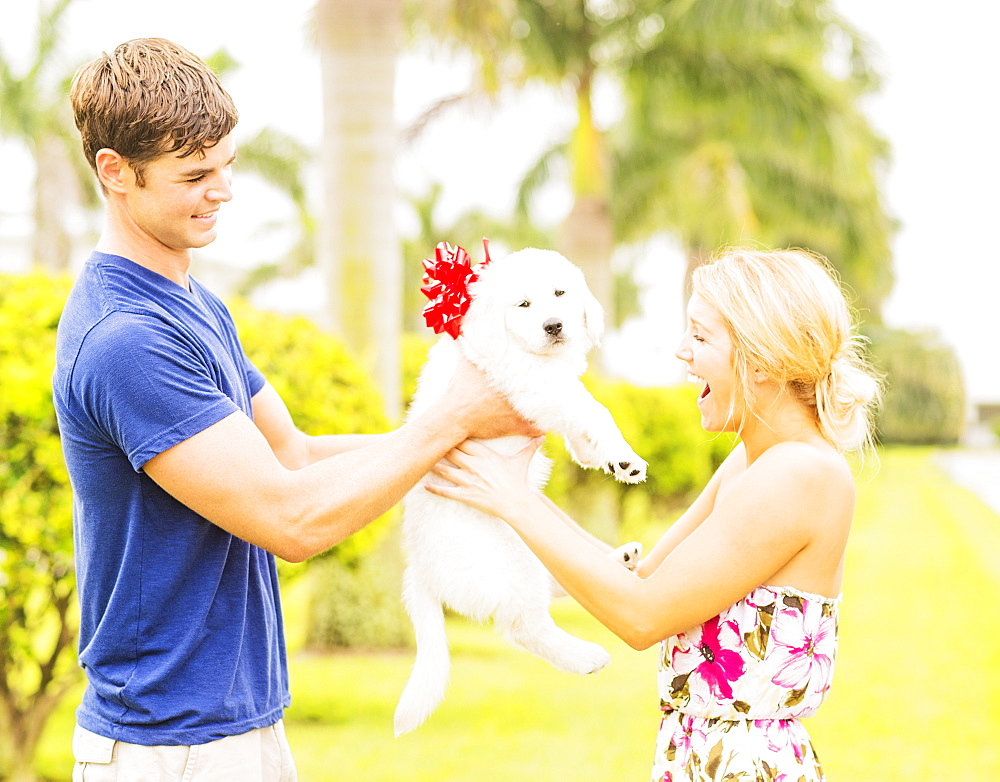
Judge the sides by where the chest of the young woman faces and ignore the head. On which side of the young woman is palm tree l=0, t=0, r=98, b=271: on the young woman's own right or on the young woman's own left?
on the young woman's own right

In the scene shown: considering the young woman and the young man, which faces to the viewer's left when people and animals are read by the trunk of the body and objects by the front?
the young woman

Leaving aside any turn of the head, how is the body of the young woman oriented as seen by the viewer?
to the viewer's left

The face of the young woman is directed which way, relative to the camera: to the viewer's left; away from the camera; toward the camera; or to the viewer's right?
to the viewer's left

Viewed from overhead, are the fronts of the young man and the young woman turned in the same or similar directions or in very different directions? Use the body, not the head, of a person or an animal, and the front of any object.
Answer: very different directions

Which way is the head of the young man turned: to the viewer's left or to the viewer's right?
to the viewer's right

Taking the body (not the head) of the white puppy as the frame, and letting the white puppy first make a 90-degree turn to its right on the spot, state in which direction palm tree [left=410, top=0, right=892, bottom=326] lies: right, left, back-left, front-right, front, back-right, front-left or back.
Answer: back-right

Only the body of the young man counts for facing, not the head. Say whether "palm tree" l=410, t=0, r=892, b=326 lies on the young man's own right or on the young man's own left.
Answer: on the young man's own left

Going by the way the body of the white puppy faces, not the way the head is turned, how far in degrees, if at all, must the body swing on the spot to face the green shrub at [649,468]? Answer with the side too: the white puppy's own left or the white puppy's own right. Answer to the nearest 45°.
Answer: approximately 135° to the white puppy's own left

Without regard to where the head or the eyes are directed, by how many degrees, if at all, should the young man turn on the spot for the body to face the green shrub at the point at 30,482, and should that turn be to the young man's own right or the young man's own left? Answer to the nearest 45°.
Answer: approximately 90° to the young man's own left

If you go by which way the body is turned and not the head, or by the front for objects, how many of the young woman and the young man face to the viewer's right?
1

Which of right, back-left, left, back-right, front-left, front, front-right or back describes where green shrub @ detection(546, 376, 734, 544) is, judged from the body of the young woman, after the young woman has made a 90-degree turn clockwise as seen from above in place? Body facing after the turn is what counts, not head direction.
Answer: front

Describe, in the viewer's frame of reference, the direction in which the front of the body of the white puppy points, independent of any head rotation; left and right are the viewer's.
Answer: facing the viewer and to the right of the viewer

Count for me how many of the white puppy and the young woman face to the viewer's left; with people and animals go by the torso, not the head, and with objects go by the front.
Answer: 1

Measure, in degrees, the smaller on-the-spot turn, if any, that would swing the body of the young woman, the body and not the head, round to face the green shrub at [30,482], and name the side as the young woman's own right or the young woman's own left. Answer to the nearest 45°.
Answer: approximately 45° to the young woman's own right

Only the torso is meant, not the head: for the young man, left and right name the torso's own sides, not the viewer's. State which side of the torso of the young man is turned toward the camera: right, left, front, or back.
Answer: right
